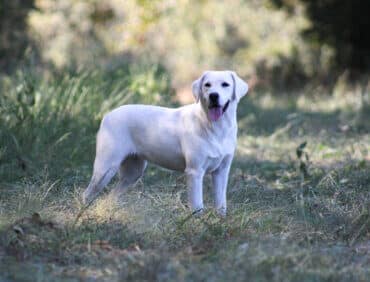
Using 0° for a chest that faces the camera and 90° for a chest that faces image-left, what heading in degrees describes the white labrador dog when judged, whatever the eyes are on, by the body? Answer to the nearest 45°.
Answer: approximately 315°
